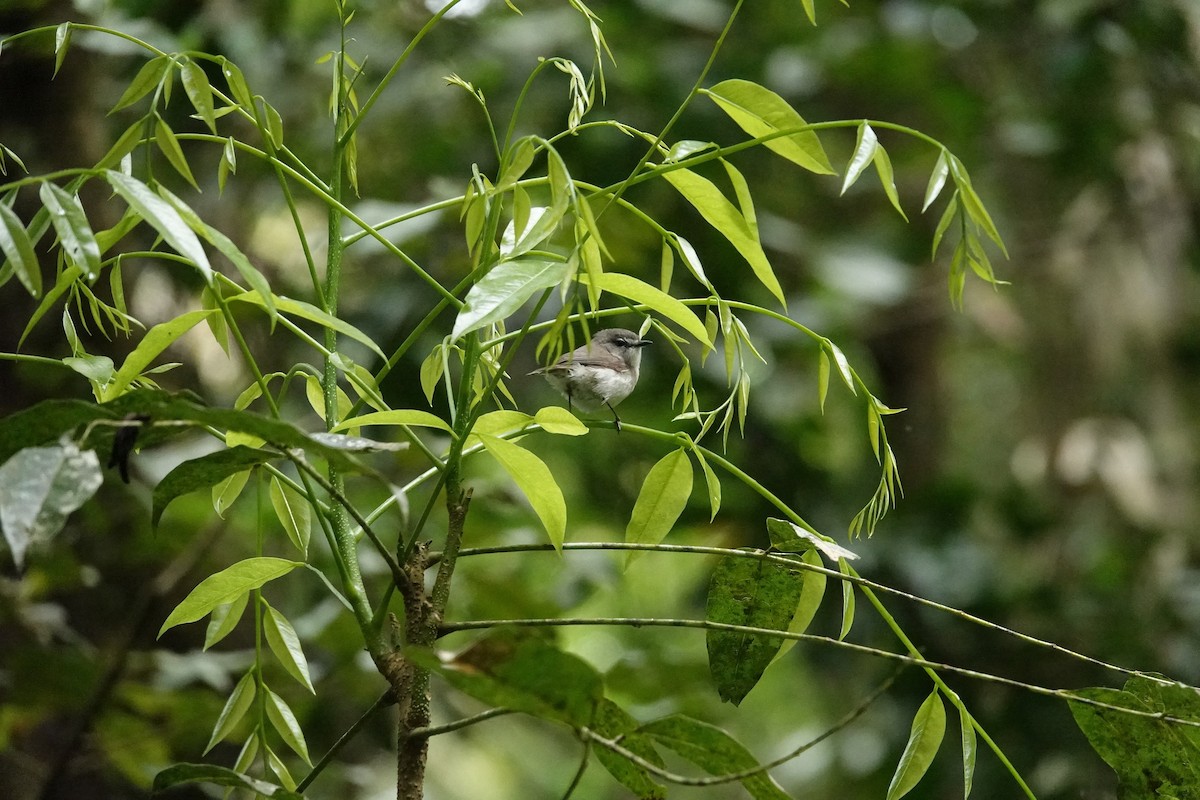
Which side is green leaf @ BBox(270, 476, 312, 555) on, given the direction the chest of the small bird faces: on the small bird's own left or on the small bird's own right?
on the small bird's own right

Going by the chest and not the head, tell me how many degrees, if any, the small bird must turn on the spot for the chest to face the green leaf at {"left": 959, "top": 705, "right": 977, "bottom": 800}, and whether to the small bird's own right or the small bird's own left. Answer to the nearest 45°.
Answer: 0° — it already faces it

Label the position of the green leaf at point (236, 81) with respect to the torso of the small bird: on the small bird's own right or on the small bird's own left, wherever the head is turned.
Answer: on the small bird's own right

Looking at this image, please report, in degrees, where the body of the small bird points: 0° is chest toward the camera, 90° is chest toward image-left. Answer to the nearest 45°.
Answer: approximately 270°

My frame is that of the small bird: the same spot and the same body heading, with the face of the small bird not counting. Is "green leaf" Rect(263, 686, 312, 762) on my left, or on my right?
on my right
